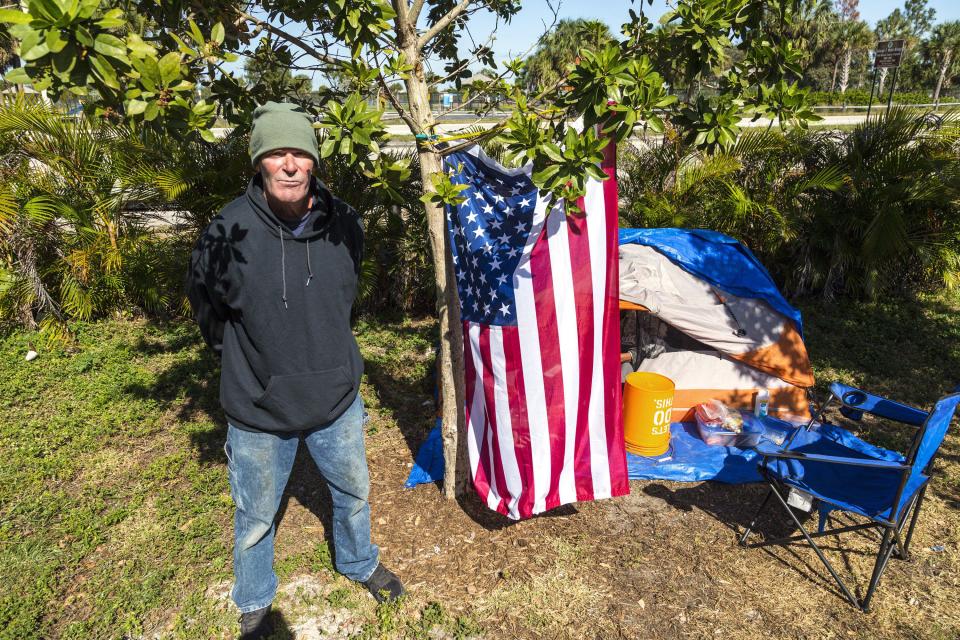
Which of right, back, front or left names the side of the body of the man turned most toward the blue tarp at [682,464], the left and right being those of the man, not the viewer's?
left

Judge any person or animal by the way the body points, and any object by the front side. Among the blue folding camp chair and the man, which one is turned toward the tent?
the blue folding camp chair

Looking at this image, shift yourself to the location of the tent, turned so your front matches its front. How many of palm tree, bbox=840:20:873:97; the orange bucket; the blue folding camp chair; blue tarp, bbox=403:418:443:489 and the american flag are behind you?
1

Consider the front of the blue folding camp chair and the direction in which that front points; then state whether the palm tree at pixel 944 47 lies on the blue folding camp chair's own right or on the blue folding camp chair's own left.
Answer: on the blue folding camp chair's own right

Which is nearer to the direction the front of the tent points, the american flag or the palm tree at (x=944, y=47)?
the american flag

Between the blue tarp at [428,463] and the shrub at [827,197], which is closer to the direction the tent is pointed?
the blue tarp

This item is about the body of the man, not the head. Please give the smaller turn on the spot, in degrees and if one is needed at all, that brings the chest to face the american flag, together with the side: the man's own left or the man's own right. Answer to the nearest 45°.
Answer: approximately 90° to the man's own left

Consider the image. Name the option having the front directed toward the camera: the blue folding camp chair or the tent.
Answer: the tent

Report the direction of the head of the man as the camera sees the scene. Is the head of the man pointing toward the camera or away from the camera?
toward the camera

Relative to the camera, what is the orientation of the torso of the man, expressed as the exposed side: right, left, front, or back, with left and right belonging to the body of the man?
front

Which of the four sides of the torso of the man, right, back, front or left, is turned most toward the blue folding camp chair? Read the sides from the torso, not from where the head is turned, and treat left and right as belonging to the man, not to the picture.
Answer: left

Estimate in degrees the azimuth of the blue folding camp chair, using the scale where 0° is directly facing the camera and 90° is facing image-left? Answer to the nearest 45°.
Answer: approximately 135°

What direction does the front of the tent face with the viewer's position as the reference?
facing the viewer

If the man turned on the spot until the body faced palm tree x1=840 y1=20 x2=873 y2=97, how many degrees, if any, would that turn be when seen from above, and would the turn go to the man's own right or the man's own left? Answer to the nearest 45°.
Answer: approximately 135° to the man's own left
